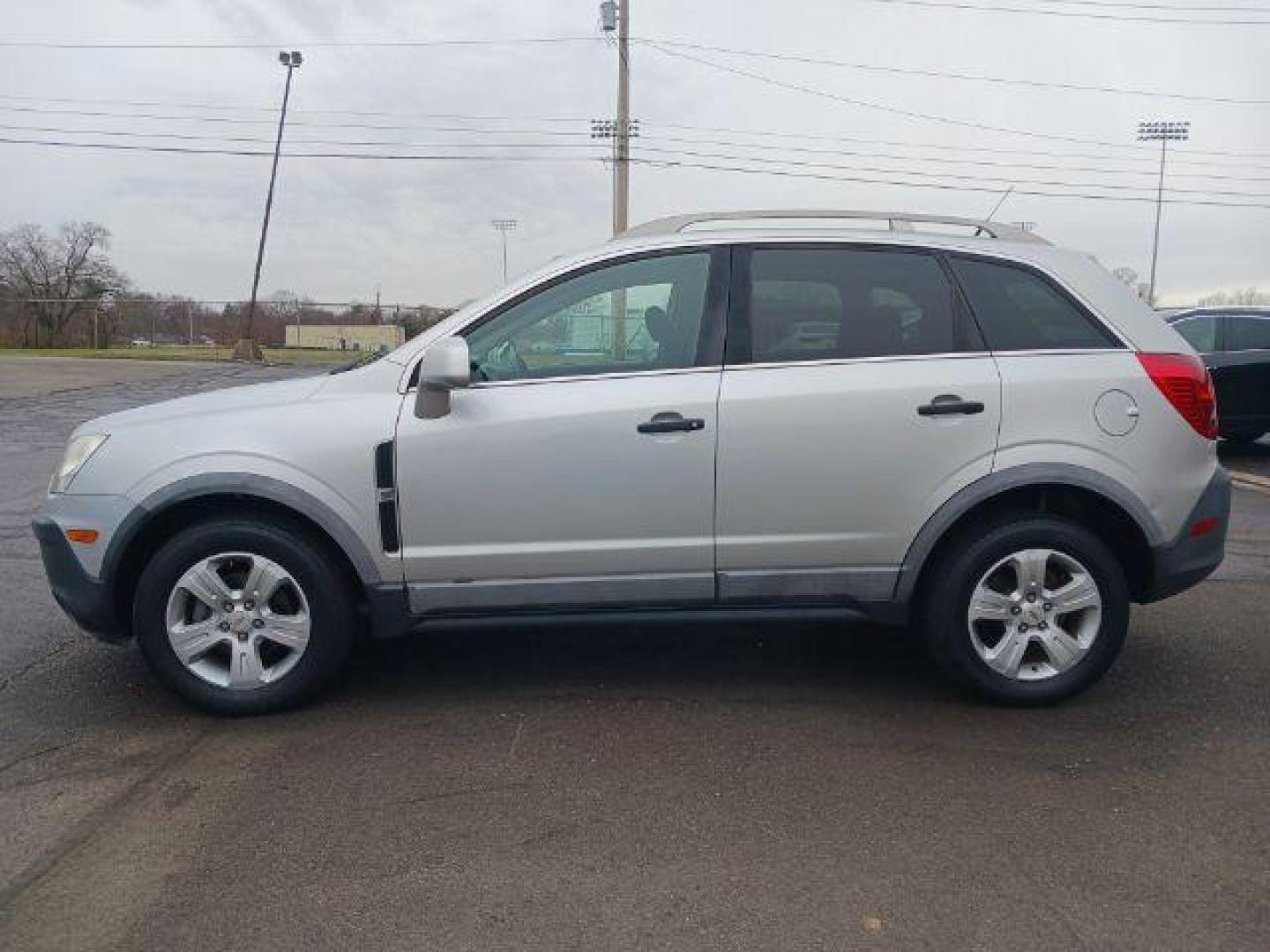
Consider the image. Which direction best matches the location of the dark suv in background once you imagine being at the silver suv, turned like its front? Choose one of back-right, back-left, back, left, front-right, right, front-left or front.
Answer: back-right

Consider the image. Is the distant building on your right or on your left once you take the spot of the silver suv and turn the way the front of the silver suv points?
on your right

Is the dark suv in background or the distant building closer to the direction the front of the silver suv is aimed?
the distant building

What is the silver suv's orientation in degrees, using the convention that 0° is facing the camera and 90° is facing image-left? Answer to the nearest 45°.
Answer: approximately 90°
